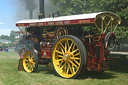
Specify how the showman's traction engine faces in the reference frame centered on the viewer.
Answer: facing away from the viewer and to the left of the viewer
